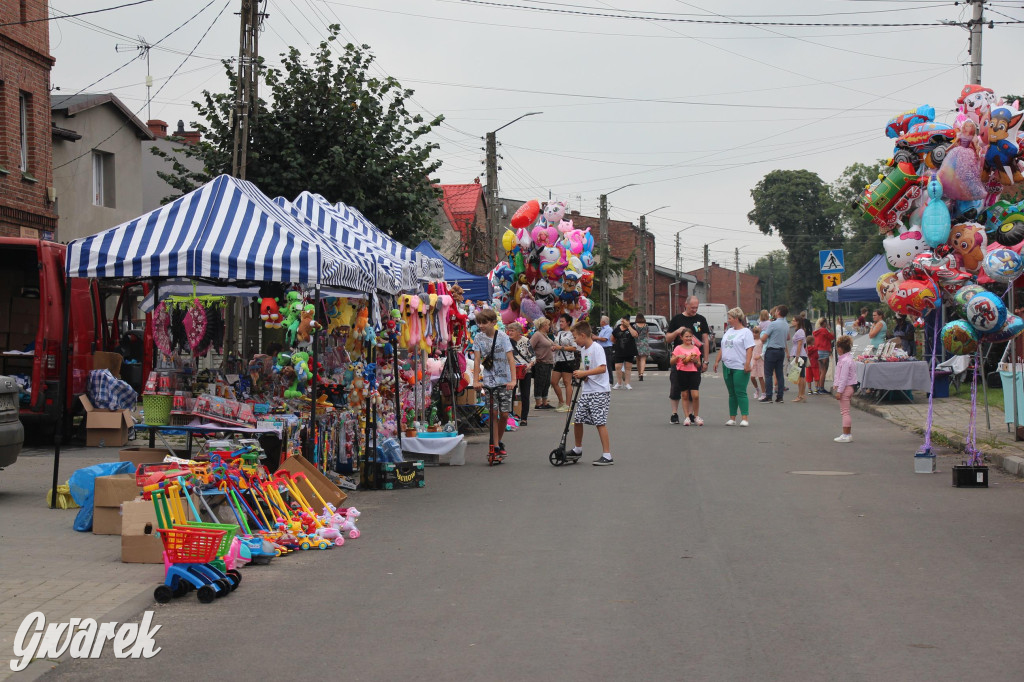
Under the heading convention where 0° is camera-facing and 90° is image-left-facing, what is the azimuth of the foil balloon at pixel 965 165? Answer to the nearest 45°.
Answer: approximately 0°

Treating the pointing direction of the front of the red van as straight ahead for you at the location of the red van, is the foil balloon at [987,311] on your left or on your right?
on your right

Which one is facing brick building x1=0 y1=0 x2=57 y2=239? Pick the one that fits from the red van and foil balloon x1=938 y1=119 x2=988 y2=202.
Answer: the red van

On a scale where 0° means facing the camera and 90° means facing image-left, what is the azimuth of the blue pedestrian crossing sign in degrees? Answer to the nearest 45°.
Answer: approximately 0°

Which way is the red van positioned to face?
away from the camera

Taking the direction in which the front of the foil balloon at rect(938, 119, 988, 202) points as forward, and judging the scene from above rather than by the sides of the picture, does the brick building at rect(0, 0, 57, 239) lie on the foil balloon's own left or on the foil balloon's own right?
on the foil balloon's own right

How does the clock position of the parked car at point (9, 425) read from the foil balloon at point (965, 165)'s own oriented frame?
The parked car is roughly at 2 o'clock from the foil balloon.
